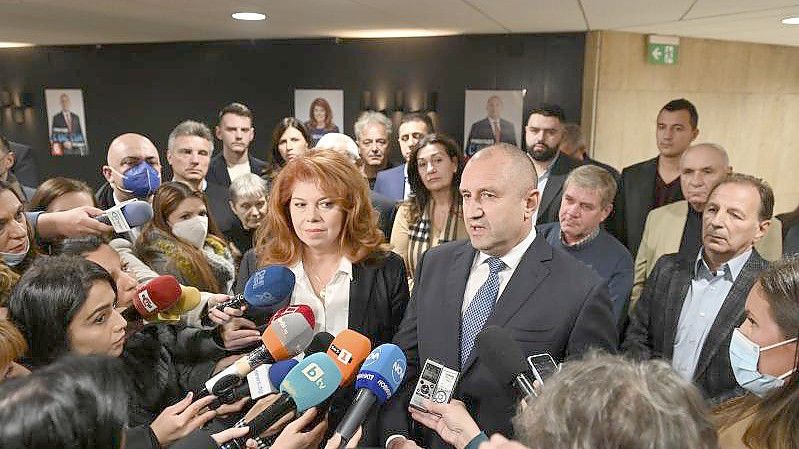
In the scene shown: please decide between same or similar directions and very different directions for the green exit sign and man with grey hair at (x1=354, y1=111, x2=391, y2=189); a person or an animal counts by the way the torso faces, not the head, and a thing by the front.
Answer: same or similar directions

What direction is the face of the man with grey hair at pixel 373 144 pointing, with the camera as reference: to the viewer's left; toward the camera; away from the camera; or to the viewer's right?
toward the camera

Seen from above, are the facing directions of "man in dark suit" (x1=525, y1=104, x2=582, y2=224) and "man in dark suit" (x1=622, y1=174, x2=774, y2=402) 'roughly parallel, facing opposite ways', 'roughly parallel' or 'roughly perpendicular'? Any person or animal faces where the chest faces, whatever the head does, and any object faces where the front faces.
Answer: roughly parallel

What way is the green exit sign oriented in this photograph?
toward the camera

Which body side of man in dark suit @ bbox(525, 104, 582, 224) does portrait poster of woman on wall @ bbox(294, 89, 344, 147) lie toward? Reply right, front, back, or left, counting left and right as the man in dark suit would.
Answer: right

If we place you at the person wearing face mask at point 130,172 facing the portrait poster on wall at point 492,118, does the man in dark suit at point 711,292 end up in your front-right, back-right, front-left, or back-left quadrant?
front-right

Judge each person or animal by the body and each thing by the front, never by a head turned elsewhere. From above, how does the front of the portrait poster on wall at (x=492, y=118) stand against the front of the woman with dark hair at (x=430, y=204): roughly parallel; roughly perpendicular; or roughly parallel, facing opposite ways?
roughly parallel

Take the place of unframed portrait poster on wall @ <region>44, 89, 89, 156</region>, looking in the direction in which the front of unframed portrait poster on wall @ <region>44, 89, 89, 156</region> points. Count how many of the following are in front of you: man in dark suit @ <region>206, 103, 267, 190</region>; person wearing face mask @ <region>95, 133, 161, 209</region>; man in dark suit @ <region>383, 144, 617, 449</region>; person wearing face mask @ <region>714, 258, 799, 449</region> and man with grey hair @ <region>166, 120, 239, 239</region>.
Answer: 5

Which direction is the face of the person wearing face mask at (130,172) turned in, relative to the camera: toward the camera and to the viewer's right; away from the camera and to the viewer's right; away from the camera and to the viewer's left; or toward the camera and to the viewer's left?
toward the camera and to the viewer's right

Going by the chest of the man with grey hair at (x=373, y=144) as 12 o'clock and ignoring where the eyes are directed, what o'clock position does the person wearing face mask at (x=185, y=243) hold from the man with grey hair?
The person wearing face mask is roughly at 1 o'clock from the man with grey hair.

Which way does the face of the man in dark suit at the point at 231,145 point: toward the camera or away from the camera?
toward the camera

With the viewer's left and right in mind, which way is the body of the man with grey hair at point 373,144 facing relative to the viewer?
facing the viewer

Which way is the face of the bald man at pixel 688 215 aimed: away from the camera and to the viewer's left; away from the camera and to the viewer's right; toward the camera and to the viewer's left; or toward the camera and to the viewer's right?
toward the camera and to the viewer's left

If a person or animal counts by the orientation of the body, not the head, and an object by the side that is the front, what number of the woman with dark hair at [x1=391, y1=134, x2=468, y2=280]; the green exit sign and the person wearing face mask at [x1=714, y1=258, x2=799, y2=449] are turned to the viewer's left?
1

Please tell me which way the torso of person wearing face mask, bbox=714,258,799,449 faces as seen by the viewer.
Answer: to the viewer's left

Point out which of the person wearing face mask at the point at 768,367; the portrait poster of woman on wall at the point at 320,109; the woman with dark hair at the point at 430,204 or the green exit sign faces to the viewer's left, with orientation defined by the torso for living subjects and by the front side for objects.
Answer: the person wearing face mask

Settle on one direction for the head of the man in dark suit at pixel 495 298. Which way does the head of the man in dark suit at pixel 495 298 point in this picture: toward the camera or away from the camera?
toward the camera
